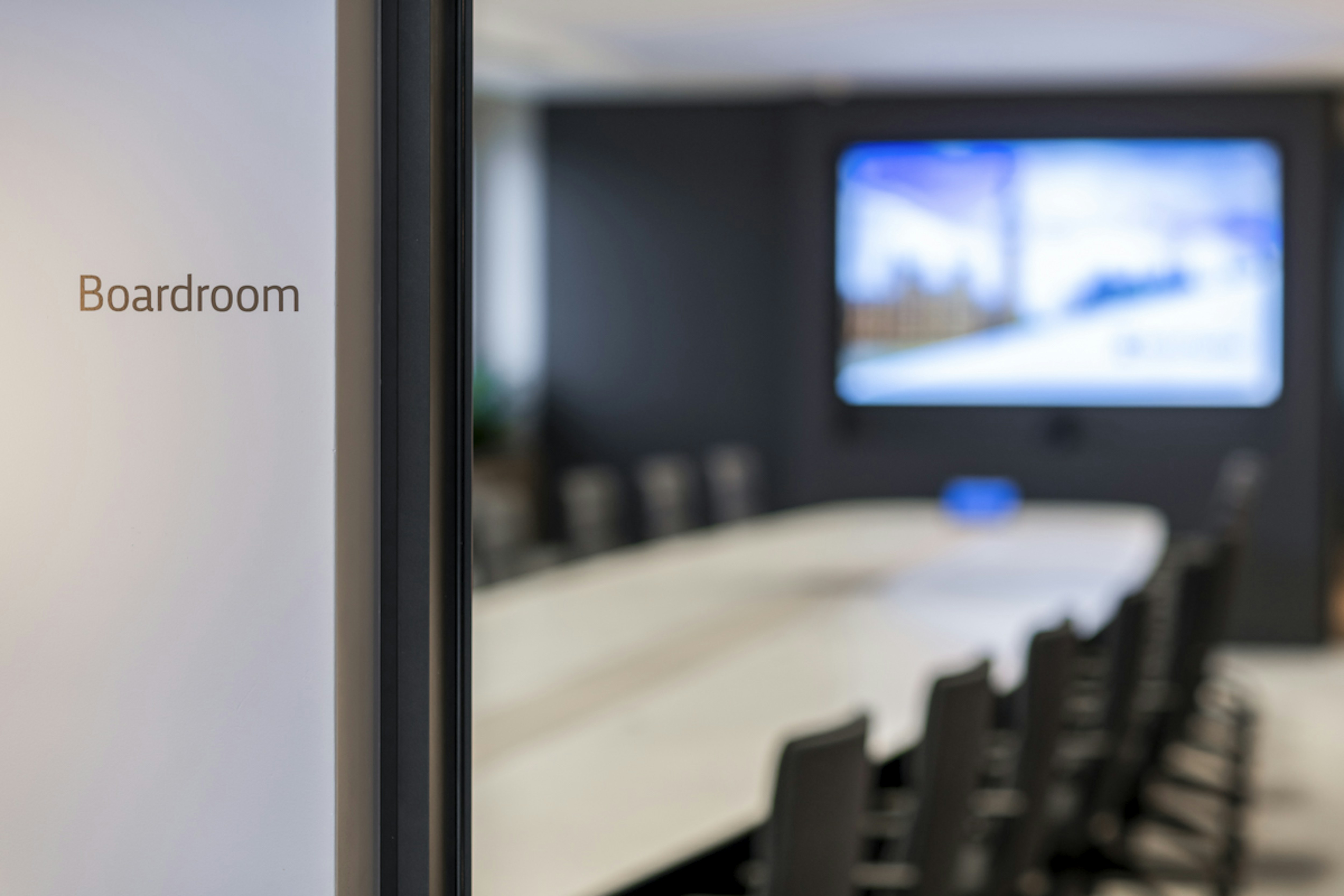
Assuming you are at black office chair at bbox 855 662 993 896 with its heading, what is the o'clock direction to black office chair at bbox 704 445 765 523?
black office chair at bbox 704 445 765 523 is roughly at 1 o'clock from black office chair at bbox 855 662 993 896.

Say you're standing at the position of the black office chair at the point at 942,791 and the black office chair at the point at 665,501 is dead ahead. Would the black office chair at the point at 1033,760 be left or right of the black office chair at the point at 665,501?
right

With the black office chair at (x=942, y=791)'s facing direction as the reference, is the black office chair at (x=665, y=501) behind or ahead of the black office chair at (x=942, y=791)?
ahead

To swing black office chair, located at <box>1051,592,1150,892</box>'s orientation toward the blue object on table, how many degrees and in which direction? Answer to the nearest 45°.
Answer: approximately 90° to its right

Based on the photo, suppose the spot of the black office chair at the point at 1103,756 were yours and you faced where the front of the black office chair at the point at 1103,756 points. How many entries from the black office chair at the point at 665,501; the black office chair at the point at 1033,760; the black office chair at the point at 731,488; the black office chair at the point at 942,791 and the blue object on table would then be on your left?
2

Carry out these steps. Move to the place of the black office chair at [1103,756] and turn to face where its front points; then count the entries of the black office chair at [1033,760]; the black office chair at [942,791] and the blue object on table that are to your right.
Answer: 1

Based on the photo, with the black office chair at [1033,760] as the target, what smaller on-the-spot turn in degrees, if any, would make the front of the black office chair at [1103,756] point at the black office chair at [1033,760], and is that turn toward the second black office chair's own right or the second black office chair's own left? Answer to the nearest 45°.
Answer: approximately 90° to the second black office chair's own left

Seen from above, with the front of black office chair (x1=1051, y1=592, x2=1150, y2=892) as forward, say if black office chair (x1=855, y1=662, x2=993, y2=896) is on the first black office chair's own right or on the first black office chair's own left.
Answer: on the first black office chair's own left

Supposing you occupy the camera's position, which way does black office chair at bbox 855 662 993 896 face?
facing away from the viewer and to the left of the viewer

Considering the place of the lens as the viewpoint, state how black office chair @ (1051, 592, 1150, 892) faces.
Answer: facing to the left of the viewer

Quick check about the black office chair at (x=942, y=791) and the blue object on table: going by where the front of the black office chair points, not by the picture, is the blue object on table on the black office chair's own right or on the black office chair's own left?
on the black office chair's own right

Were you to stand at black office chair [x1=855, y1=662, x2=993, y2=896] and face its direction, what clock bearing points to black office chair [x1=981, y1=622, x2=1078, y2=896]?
black office chair [x1=981, y1=622, x2=1078, y2=896] is roughly at 2 o'clock from black office chair [x1=855, y1=662, x2=993, y2=896].

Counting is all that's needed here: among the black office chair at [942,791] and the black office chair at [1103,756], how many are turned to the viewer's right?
0
